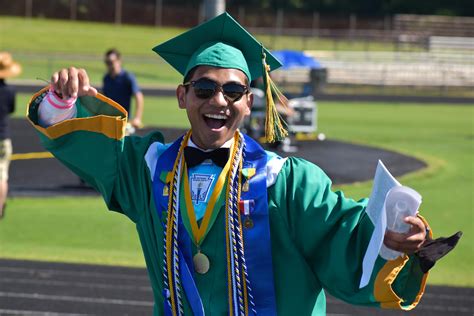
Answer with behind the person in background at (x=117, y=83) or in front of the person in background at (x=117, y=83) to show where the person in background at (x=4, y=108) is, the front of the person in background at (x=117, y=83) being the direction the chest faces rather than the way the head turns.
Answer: in front

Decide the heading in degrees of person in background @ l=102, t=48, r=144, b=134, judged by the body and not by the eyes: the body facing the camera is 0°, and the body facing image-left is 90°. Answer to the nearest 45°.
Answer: approximately 45°

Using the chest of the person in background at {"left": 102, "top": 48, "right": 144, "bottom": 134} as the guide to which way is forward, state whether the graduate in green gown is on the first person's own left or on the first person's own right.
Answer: on the first person's own left

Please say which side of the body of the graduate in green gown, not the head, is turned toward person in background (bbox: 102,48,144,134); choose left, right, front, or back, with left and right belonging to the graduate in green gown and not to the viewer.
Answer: back

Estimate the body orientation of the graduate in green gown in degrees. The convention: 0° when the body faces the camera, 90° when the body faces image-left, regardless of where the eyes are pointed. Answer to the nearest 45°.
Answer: approximately 0°

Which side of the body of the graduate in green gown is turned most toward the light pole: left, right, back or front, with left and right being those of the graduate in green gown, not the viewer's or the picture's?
back

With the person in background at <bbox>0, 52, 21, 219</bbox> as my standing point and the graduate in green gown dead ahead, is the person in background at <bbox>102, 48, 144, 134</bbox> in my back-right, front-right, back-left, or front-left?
back-left
